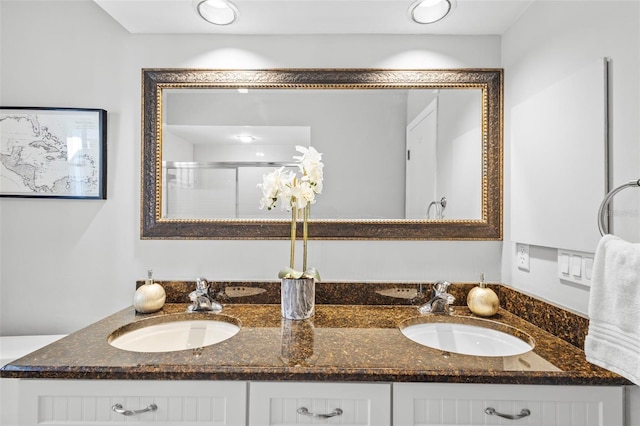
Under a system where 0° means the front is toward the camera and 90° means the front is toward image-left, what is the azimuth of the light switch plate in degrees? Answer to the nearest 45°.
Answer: approximately 45°

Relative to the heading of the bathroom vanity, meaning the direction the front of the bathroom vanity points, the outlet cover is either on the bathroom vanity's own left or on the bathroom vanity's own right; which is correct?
on the bathroom vanity's own left

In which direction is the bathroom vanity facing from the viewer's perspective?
toward the camera

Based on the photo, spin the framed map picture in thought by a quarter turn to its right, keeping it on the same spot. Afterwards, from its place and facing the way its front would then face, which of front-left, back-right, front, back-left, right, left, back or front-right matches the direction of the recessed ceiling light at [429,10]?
back-left

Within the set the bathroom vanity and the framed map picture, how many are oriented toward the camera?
2

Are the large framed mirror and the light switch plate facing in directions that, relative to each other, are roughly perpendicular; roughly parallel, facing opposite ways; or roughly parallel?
roughly perpendicular

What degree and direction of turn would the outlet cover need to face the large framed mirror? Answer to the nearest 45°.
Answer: approximately 45° to its right

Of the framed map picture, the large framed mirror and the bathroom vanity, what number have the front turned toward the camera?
3

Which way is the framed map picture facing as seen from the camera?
toward the camera

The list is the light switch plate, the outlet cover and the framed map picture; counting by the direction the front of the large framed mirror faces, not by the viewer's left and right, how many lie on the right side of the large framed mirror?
1

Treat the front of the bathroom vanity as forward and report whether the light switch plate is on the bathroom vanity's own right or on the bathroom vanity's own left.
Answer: on the bathroom vanity's own left

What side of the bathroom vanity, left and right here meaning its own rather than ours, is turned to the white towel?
left

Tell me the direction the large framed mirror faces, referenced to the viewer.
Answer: facing the viewer
